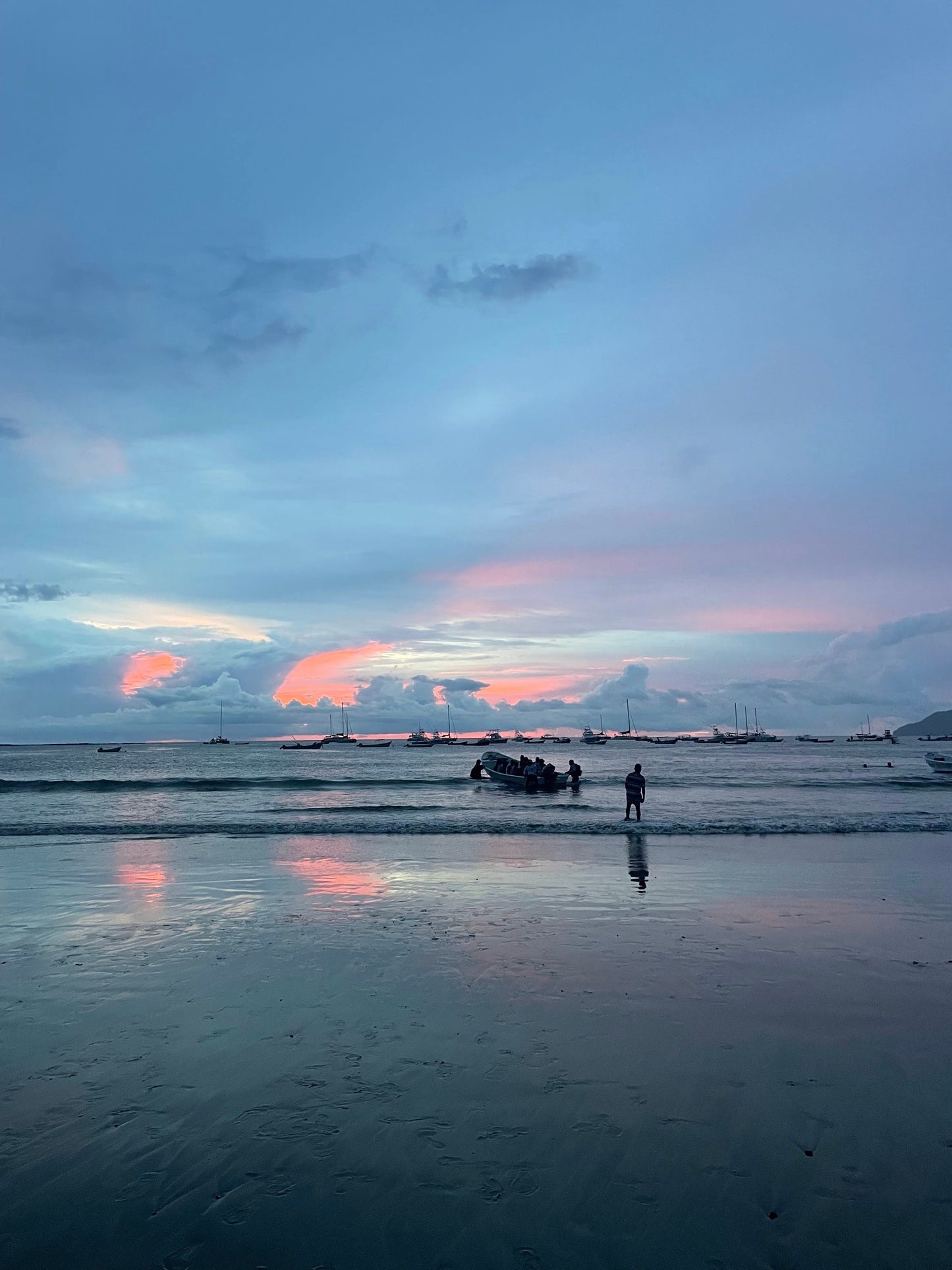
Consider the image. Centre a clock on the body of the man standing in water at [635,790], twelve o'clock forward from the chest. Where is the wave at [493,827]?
The wave is roughly at 8 o'clock from the man standing in water.

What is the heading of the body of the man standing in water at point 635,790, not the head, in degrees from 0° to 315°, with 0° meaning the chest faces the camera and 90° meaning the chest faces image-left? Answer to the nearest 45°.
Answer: approximately 180°
